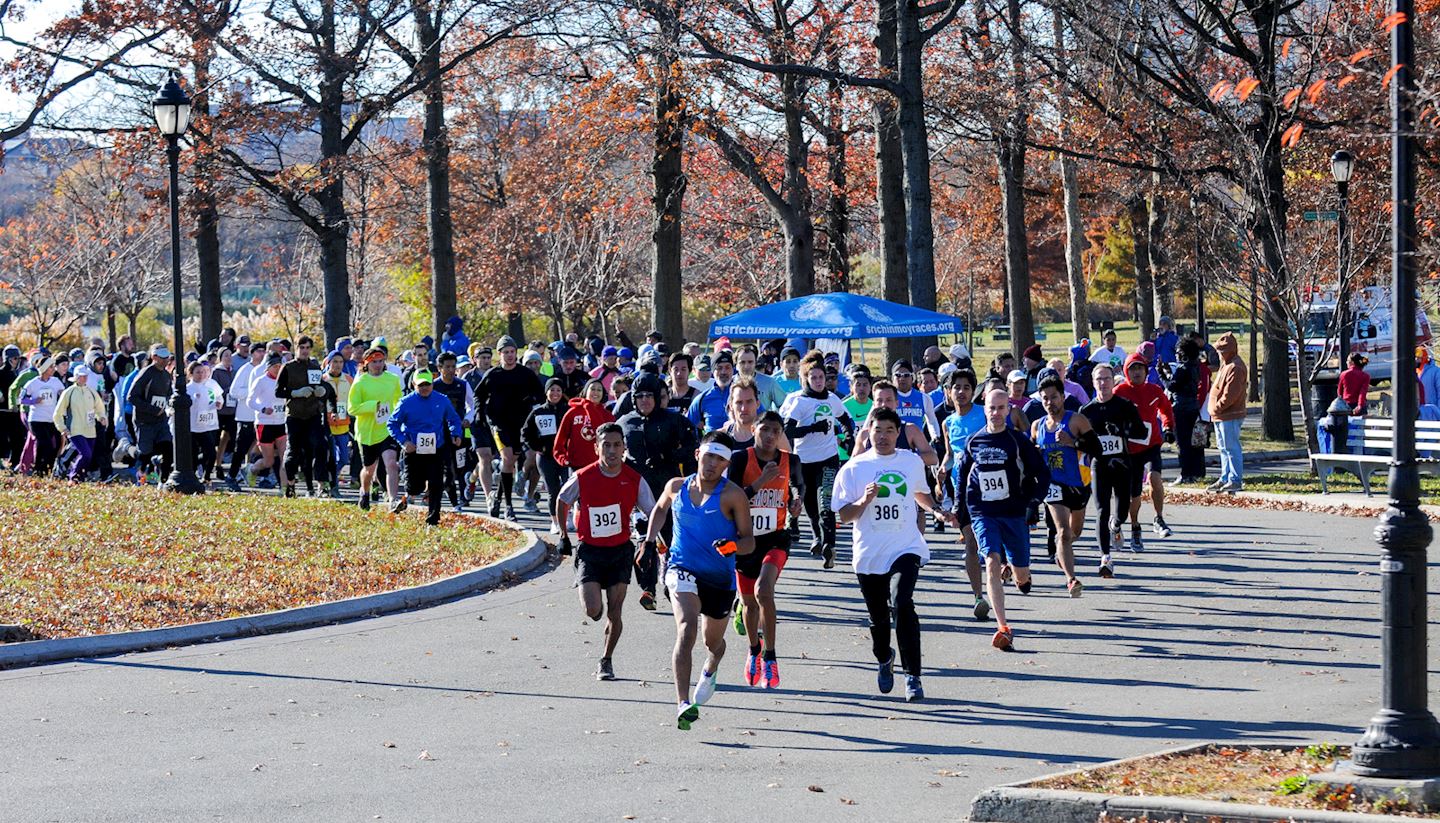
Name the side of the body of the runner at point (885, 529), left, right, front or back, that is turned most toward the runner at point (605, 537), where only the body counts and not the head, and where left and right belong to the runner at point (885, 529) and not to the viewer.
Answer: right

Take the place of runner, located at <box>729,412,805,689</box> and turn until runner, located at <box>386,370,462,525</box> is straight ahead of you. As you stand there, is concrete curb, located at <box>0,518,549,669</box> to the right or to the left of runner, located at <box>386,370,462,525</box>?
left

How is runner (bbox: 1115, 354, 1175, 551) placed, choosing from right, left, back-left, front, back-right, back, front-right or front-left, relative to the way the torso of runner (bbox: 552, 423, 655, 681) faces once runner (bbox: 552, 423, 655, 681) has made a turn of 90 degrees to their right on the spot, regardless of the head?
back-right

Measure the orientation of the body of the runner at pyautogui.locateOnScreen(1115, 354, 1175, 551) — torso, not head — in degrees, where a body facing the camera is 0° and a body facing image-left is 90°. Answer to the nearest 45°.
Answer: approximately 0°

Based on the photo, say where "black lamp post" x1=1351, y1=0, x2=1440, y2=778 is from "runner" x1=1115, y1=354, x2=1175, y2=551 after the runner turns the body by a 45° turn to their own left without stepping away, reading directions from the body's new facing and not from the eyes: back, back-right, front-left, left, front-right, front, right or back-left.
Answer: front-right

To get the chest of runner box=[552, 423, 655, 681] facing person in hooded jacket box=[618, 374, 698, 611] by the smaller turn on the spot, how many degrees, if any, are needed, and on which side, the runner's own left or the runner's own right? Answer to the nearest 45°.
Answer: approximately 180°

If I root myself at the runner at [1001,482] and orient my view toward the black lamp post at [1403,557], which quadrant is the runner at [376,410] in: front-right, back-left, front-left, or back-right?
back-right

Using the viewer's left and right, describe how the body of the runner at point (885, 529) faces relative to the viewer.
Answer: facing the viewer

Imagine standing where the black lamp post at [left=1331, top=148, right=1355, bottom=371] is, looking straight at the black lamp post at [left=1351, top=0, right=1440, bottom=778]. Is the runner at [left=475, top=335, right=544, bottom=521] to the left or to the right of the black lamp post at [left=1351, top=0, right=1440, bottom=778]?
right

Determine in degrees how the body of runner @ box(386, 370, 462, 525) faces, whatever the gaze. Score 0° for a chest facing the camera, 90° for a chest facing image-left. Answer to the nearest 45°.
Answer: approximately 0°

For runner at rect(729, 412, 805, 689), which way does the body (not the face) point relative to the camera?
toward the camera

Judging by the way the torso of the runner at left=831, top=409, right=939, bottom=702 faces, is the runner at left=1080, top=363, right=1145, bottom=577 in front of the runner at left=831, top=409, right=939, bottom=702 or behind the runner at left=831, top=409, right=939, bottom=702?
behind

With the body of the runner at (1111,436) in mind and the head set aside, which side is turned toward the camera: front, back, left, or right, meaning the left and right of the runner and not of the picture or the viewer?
front
